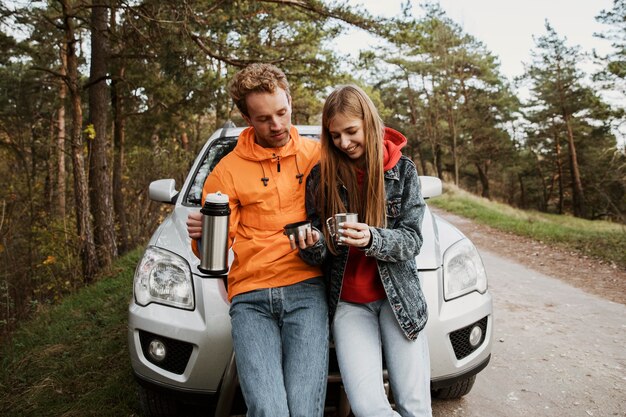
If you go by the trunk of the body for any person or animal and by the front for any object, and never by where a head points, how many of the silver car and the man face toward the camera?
2

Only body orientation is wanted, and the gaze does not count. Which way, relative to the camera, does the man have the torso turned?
toward the camera

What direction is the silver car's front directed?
toward the camera

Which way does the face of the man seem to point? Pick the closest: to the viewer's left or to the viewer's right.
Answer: to the viewer's right

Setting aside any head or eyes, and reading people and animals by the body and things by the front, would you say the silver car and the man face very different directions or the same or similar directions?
same or similar directions

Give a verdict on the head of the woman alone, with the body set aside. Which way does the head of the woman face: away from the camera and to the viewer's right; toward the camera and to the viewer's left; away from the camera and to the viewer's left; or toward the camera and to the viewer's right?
toward the camera and to the viewer's left
